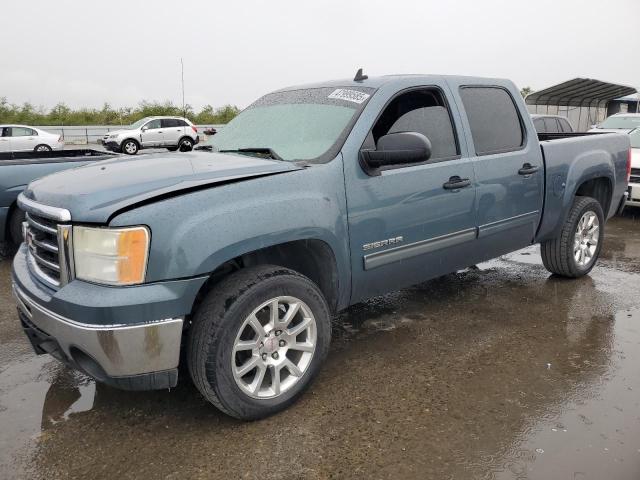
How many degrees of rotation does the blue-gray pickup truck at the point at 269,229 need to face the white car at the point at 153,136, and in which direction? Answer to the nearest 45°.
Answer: approximately 135° to its right

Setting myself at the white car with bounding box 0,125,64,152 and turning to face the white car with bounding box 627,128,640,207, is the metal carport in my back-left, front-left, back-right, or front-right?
front-left

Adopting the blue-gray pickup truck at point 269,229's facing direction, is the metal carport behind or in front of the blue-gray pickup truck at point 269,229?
behind

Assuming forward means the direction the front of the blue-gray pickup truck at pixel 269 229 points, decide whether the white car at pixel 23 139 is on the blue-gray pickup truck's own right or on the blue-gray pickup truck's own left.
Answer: on the blue-gray pickup truck's own right

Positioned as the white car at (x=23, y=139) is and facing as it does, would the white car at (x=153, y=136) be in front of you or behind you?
behind

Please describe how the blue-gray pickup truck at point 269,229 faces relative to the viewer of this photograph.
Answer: facing the viewer and to the left of the viewer

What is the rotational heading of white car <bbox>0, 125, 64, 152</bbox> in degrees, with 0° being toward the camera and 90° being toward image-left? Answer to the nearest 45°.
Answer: approximately 90°

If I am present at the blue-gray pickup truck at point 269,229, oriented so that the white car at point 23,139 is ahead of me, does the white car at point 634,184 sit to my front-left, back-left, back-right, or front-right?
front-right

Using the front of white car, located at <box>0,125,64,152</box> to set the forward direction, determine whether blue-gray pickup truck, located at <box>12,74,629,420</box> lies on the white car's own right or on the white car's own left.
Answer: on the white car's own left

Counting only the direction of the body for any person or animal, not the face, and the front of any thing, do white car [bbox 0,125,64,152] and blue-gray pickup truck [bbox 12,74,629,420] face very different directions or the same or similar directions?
same or similar directions

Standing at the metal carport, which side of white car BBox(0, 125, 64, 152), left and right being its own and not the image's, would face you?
back

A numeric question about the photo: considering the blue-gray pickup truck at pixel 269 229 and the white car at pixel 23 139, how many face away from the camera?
0
